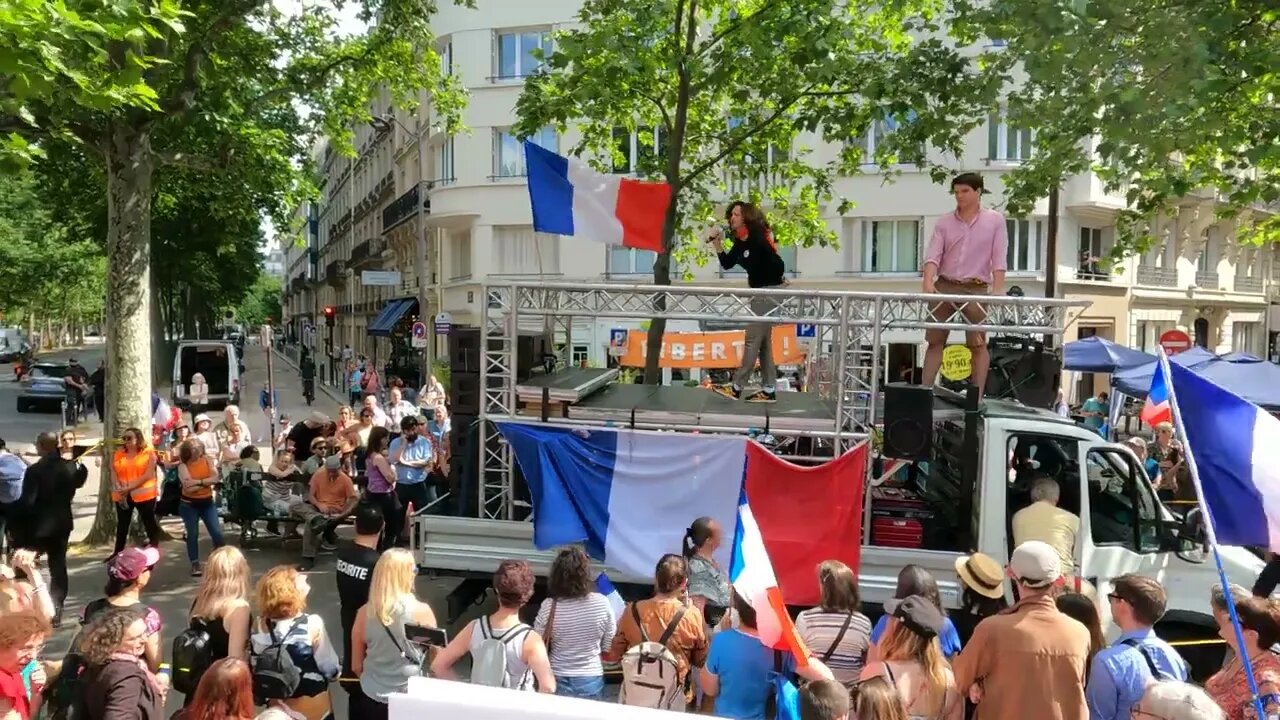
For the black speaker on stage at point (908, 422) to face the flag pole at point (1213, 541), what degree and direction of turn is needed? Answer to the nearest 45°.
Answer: approximately 45° to its left

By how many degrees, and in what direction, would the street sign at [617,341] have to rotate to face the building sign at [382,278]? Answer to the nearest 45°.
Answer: approximately 90° to its right

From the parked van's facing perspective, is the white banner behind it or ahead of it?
behind

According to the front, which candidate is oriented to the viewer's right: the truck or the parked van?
the truck

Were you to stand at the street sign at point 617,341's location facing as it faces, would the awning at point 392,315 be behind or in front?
behind

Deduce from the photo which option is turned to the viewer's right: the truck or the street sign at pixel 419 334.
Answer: the truck

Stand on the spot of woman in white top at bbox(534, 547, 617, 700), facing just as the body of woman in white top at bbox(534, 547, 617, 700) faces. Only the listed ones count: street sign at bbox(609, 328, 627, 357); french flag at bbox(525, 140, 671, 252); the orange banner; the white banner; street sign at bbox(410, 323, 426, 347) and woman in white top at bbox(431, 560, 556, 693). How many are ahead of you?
4

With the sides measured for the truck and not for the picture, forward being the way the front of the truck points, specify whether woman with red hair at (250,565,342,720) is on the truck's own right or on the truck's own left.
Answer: on the truck's own right

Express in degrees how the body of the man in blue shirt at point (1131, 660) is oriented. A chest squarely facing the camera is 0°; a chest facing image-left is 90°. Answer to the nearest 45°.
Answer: approximately 135°

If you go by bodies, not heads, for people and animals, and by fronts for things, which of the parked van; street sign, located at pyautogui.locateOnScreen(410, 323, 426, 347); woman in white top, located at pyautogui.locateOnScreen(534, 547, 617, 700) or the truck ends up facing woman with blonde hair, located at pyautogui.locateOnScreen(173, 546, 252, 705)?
the street sign
